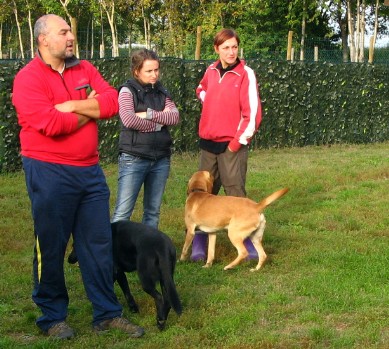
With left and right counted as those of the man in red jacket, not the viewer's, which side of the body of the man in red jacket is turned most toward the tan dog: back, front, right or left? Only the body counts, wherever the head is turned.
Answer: left

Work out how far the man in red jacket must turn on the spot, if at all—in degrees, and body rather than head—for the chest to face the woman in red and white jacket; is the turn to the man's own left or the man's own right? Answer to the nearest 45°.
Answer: approximately 90° to the man's own left

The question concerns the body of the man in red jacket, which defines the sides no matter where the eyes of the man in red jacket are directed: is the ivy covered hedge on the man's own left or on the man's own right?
on the man's own left

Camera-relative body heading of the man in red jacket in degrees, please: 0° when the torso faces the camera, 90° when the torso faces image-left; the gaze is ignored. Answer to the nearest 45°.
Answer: approximately 315°
